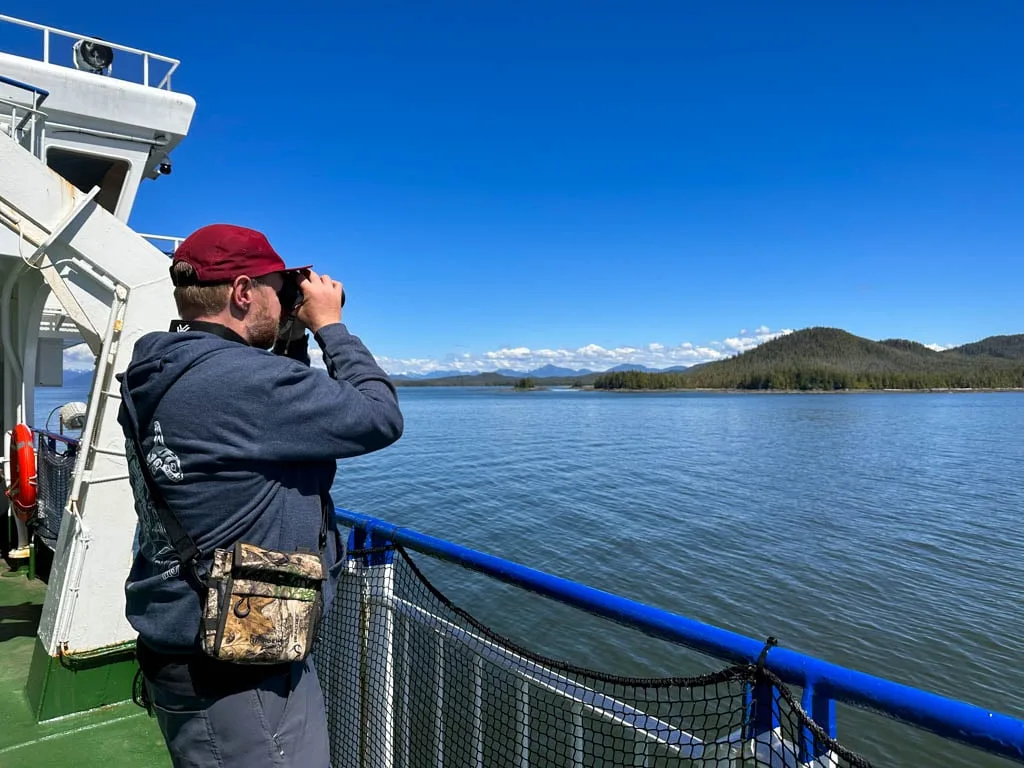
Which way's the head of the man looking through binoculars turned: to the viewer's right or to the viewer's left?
to the viewer's right

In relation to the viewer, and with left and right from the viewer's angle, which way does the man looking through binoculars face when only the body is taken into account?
facing away from the viewer and to the right of the viewer

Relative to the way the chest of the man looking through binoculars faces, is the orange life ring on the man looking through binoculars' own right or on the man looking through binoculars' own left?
on the man looking through binoculars' own left
